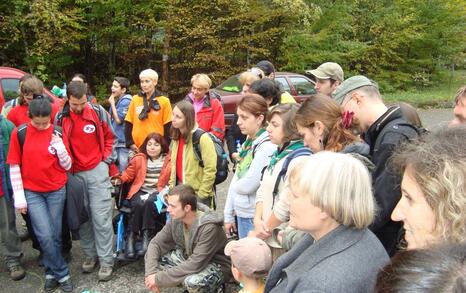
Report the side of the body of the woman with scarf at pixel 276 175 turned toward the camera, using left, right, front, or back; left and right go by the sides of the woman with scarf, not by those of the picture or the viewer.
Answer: left

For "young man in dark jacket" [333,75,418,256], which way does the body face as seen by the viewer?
to the viewer's left

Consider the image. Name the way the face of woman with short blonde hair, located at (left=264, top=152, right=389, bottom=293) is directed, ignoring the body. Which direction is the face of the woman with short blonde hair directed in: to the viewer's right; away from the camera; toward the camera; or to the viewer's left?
to the viewer's left

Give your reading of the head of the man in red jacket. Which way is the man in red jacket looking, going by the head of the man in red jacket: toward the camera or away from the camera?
toward the camera

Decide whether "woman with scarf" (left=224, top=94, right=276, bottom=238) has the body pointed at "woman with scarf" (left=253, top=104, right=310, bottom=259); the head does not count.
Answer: no

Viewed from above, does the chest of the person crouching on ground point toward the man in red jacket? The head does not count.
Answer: no

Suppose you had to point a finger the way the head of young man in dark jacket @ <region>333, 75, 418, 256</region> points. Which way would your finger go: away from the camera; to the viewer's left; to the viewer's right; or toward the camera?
to the viewer's left

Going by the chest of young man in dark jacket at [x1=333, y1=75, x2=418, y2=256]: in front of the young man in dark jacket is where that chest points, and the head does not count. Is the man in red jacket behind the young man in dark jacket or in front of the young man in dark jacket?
in front

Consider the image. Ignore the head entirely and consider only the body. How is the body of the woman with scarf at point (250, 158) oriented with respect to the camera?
to the viewer's left

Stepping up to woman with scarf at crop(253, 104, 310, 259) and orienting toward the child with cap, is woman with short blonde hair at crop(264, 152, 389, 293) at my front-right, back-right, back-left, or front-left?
front-left

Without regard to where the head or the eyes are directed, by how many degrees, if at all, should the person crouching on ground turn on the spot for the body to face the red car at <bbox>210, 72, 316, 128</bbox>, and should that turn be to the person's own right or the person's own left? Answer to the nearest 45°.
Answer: approximately 135° to the person's own right
